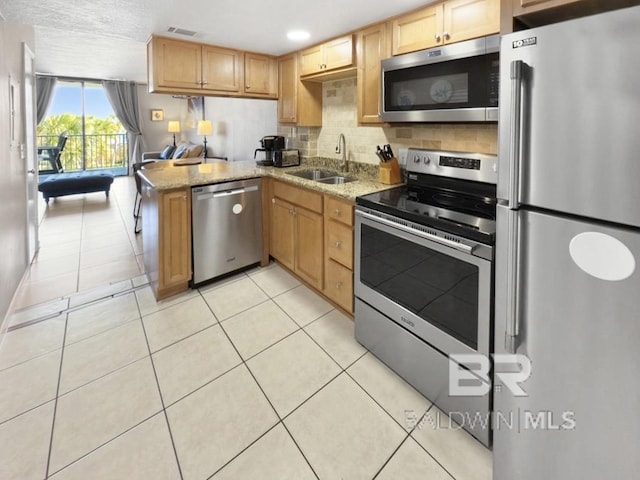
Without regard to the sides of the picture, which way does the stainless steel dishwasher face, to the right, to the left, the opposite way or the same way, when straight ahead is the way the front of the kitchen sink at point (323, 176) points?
to the left

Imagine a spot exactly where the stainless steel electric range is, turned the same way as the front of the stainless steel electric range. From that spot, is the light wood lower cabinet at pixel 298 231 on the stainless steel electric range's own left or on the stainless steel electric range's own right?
on the stainless steel electric range's own right

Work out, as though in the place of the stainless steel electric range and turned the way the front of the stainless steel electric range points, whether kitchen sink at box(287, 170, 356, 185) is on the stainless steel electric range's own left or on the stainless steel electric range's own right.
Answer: on the stainless steel electric range's own right

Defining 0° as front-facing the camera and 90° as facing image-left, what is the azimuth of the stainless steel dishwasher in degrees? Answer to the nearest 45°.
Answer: approximately 315°

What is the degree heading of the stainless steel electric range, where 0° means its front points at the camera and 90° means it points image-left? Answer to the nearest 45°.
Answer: approximately 45°
